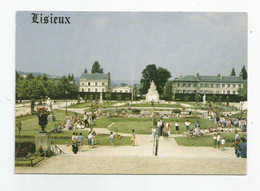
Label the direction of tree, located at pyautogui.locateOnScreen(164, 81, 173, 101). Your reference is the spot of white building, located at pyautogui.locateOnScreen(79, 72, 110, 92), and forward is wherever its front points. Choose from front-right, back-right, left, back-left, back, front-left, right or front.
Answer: front-left

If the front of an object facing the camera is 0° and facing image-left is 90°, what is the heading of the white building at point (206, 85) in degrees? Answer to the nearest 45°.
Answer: approximately 0°

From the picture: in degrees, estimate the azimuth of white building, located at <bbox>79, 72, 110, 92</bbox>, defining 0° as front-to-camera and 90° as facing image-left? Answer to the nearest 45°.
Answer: approximately 0°

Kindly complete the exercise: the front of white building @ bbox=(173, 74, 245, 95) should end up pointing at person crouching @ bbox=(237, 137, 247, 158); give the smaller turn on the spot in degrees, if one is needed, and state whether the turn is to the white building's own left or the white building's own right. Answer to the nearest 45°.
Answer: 0° — it already faces them

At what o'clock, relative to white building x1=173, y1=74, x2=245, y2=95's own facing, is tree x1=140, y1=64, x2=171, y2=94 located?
The tree is roughly at 2 o'clock from the white building.

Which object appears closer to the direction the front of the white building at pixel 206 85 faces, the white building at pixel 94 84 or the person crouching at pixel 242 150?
the person crouching

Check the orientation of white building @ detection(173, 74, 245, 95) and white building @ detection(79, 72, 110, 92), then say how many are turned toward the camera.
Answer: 2

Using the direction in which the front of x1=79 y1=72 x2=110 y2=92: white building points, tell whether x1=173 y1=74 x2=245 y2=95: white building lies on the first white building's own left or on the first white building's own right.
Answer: on the first white building's own left

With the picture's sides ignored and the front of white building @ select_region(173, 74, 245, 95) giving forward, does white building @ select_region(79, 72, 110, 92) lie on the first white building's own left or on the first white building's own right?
on the first white building's own right
